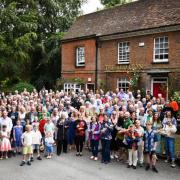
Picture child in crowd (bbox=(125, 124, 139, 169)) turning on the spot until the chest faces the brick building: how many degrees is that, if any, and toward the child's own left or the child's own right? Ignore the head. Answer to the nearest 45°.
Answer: approximately 180°

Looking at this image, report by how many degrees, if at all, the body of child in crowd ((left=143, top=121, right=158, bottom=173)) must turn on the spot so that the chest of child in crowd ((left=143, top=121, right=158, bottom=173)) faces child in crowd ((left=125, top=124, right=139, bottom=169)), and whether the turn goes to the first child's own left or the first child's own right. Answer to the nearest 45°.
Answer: approximately 90° to the first child's own right

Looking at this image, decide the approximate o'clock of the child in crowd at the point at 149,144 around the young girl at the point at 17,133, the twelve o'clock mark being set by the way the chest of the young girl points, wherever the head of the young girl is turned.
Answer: The child in crowd is roughly at 10 o'clock from the young girl.

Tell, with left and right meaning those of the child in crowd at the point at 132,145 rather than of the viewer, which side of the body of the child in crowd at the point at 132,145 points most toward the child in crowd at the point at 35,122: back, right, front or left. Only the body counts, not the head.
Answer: right

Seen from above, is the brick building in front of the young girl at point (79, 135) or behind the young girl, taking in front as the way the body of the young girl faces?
behind

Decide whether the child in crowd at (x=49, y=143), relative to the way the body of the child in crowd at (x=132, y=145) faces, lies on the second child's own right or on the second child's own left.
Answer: on the second child's own right

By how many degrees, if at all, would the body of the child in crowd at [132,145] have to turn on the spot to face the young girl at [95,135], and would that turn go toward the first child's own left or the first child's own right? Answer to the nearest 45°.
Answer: approximately 135° to the first child's own right
